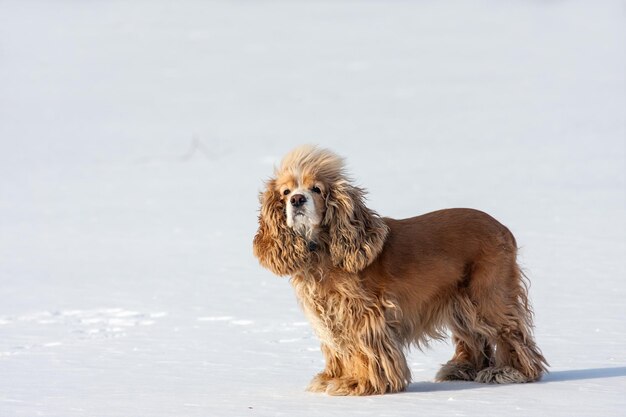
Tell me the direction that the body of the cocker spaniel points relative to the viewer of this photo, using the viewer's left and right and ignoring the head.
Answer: facing the viewer and to the left of the viewer
